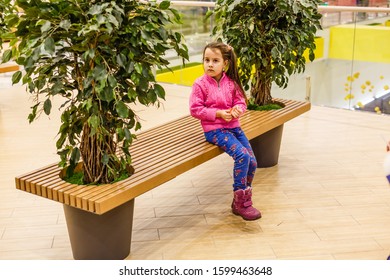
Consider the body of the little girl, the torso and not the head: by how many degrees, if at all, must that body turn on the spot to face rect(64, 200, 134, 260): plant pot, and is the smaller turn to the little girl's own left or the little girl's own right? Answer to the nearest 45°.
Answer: approximately 90° to the little girl's own right

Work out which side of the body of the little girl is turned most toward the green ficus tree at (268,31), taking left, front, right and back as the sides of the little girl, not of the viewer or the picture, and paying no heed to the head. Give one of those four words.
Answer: left

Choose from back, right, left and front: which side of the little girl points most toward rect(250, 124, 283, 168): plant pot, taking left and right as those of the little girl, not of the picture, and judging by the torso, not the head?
left

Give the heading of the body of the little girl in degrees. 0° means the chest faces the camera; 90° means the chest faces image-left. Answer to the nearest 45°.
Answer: approximately 315°
